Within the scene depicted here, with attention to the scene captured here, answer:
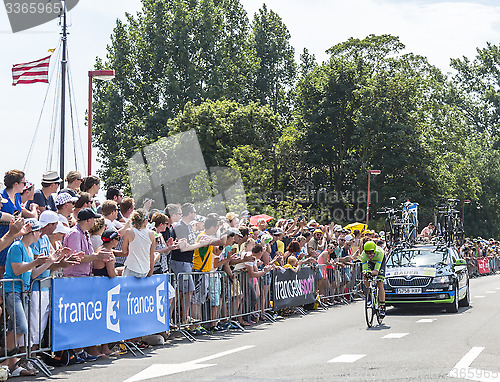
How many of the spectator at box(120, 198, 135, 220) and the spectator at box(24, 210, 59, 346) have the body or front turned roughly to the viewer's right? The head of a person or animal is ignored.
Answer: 2

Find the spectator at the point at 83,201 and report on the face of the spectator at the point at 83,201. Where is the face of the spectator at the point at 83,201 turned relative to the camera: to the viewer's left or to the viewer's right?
to the viewer's right

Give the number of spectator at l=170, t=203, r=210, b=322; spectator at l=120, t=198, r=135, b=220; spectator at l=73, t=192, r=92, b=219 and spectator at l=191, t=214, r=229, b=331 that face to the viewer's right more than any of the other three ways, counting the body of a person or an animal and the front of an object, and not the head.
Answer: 4

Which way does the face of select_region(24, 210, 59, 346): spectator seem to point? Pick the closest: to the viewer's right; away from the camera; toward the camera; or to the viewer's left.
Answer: to the viewer's right

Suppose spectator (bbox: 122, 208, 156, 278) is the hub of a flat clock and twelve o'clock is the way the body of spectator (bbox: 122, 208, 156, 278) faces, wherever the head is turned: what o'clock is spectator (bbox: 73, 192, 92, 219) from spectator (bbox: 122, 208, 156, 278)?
spectator (bbox: 73, 192, 92, 219) is roughly at 7 o'clock from spectator (bbox: 122, 208, 156, 278).

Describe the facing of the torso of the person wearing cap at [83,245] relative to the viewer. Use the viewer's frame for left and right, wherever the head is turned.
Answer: facing to the right of the viewer

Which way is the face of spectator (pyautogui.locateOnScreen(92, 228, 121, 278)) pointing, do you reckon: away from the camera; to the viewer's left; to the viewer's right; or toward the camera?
to the viewer's right

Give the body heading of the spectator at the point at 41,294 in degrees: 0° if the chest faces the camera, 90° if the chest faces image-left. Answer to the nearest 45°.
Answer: approximately 270°

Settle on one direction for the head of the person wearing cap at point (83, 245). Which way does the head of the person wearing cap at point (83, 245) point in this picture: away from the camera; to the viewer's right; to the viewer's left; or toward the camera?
to the viewer's right

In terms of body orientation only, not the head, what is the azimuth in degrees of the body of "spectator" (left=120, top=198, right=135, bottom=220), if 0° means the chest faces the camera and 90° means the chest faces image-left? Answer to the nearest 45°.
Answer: approximately 270°

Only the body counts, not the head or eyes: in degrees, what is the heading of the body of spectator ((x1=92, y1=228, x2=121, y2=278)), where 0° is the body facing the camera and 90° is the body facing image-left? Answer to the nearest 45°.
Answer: approximately 270°

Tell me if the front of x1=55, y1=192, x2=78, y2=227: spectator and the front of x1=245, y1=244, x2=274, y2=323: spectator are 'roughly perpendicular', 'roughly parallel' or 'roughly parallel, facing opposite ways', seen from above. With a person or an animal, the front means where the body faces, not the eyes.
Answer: roughly parallel

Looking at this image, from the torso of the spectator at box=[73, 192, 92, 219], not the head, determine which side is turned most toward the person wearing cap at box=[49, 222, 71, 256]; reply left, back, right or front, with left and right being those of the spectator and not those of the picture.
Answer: right

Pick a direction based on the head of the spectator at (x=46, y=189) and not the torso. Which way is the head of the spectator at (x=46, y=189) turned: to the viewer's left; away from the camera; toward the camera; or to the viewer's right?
to the viewer's right
